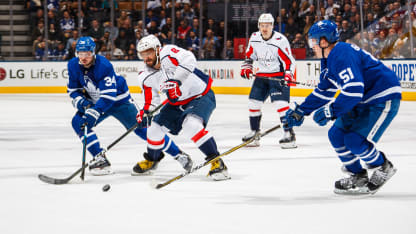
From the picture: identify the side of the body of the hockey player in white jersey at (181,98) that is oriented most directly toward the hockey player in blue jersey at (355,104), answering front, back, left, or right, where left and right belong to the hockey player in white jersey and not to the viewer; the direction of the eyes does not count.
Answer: left

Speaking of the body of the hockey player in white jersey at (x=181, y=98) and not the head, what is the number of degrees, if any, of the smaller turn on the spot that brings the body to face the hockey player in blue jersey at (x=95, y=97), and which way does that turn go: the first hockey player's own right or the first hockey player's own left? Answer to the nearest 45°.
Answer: approximately 90° to the first hockey player's own right

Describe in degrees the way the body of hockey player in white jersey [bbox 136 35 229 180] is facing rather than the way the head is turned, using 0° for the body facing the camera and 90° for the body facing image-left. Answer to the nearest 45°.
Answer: approximately 45°

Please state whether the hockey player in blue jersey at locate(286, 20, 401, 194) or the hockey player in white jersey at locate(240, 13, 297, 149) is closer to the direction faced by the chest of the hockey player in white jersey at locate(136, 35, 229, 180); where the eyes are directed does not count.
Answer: the hockey player in blue jersey

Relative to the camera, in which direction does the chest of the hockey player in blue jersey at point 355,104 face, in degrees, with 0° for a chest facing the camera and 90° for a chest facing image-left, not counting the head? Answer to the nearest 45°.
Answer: approximately 90°

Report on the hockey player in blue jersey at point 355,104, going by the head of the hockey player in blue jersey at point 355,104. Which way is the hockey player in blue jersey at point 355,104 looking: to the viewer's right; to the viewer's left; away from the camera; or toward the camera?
to the viewer's left

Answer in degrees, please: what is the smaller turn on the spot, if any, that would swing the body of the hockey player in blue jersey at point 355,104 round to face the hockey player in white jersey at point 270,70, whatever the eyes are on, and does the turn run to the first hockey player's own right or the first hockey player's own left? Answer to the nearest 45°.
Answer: approximately 90° to the first hockey player's own right
